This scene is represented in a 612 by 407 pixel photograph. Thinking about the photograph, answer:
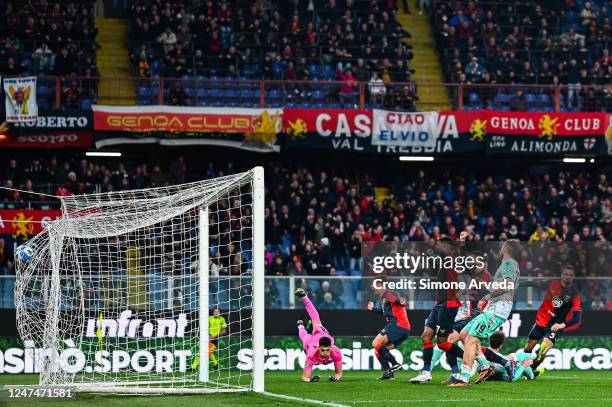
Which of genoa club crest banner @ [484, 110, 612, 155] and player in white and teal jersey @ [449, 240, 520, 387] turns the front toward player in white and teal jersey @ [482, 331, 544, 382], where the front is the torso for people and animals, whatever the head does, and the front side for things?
the genoa club crest banner

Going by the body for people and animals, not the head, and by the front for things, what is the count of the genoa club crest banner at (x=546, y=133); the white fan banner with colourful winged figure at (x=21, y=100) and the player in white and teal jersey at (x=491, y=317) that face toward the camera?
2

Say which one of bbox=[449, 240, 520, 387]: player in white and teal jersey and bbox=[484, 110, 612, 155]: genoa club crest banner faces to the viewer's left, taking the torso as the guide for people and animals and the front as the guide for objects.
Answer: the player in white and teal jersey

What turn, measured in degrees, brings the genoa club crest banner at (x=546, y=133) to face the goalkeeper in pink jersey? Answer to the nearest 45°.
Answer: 0° — it already faces them

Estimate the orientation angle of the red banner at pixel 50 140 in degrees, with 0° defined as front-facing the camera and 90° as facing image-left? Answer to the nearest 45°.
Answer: approximately 0°

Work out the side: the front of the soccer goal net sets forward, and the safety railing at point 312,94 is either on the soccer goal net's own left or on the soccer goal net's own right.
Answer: on the soccer goal net's own left

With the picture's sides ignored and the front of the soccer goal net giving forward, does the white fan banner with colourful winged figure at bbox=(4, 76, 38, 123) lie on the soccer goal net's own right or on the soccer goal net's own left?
on the soccer goal net's own left

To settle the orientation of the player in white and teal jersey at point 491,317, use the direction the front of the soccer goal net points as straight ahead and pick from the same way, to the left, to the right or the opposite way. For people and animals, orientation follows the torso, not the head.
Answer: the opposite way

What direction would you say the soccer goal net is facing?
to the viewer's right

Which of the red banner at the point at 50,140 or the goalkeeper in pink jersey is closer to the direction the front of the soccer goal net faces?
the goalkeeper in pink jersey

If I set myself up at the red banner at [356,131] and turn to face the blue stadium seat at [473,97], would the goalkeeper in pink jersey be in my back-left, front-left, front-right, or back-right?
back-right

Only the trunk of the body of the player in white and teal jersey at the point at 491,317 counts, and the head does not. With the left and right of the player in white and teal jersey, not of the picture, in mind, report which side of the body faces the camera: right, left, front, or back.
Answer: left
